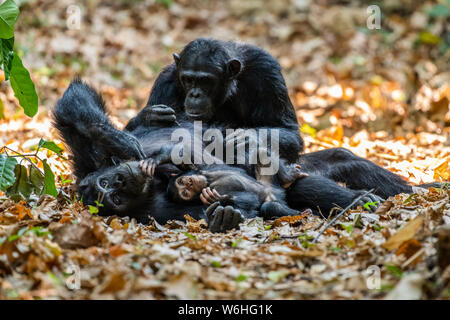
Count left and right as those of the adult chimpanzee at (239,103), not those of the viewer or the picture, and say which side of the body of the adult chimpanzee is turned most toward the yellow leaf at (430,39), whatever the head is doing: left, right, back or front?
back

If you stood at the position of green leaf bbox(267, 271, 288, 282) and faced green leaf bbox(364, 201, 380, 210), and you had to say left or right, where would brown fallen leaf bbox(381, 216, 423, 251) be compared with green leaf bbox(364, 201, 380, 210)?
right

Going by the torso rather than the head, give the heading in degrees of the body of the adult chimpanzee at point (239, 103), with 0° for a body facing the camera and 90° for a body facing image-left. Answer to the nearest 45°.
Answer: approximately 45°

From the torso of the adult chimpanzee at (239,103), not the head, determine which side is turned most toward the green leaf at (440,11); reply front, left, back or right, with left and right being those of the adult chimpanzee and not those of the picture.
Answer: back

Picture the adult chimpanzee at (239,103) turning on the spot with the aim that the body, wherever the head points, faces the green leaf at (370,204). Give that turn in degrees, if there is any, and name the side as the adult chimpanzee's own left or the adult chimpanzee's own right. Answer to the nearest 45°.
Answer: approximately 90° to the adult chimpanzee's own left

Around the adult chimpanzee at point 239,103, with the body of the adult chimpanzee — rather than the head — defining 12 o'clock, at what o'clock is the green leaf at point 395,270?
The green leaf is roughly at 10 o'clock from the adult chimpanzee.
